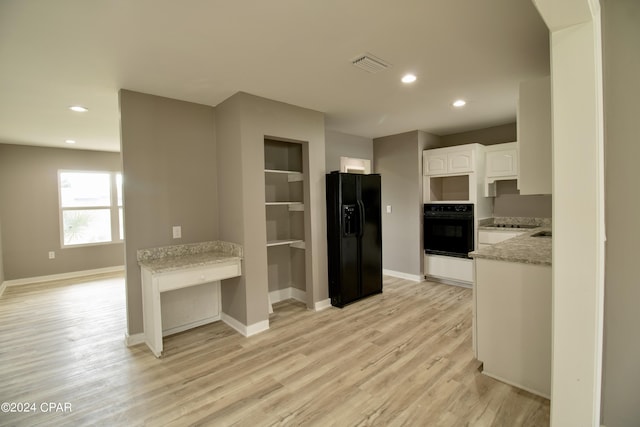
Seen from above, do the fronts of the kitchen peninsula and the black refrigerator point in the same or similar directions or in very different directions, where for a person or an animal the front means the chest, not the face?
very different directions

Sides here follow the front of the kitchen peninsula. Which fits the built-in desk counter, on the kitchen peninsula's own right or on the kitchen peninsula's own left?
on the kitchen peninsula's own left

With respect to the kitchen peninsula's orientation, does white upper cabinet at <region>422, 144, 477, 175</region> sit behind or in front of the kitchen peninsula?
in front

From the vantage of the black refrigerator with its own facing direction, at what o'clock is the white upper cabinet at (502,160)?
The white upper cabinet is roughly at 10 o'clock from the black refrigerator.

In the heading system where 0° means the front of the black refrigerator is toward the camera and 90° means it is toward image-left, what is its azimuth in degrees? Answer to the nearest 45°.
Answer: approximately 315°

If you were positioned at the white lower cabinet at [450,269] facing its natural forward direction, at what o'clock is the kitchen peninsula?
The kitchen peninsula is roughly at 10 o'clock from the white lower cabinet.

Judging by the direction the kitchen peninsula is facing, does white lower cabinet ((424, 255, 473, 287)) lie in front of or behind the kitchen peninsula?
in front

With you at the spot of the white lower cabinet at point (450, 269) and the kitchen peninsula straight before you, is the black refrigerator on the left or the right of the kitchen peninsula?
right

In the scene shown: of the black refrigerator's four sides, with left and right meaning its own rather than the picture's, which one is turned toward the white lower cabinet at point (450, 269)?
left
